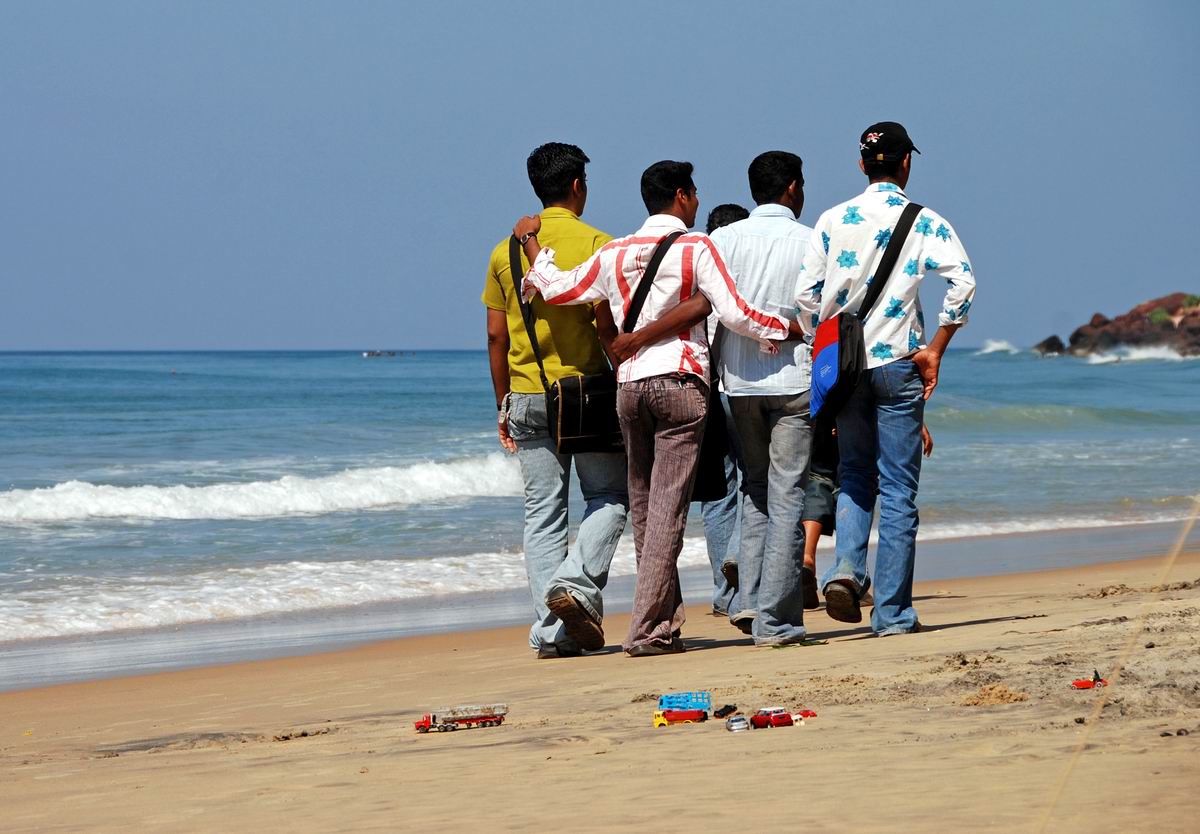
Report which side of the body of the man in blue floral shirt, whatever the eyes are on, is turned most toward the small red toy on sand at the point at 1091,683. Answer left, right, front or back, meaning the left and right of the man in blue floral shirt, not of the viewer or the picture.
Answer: back

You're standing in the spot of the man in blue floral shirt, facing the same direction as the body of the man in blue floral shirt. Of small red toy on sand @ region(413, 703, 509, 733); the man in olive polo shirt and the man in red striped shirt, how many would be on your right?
0

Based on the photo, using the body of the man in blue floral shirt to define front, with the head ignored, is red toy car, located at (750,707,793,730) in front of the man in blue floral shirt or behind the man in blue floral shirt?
behind

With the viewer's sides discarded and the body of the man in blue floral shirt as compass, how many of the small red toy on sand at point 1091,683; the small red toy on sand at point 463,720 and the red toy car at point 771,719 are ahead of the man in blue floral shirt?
0

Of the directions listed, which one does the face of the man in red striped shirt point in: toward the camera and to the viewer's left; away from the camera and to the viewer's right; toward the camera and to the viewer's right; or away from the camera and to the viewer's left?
away from the camera and to the viewer's right

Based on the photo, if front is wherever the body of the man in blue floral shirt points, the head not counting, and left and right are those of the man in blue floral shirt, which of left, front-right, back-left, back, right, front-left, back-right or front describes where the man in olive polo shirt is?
left

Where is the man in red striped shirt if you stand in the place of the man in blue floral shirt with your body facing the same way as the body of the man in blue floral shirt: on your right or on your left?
on your left

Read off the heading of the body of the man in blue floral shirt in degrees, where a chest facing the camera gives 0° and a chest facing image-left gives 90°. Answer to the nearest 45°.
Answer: approximately 180°

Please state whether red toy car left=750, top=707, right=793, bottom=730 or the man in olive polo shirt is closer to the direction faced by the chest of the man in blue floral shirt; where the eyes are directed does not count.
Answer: the man in olive polo shirt

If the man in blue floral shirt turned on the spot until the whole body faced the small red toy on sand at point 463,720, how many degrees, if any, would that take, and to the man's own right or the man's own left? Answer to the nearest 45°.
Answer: approximately 135° to the man's own left
